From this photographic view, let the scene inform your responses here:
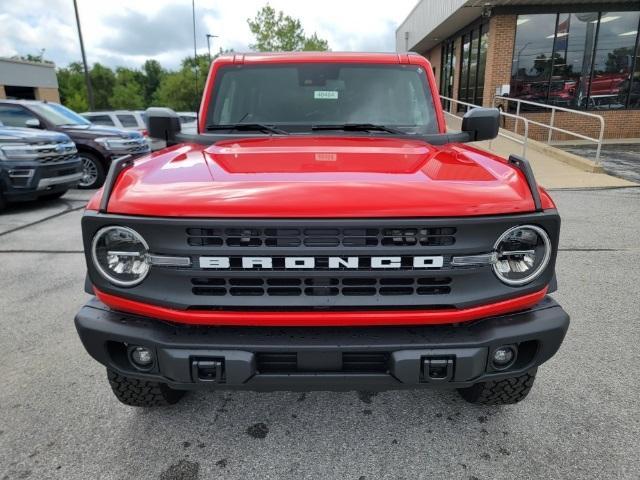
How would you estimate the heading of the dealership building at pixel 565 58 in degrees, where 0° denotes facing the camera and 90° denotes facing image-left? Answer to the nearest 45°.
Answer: approximately 45°

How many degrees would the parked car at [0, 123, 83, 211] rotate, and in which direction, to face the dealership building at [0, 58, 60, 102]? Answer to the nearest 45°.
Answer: approximately 135° to its left

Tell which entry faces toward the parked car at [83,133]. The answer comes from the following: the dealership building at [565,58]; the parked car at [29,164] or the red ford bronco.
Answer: the dealership building

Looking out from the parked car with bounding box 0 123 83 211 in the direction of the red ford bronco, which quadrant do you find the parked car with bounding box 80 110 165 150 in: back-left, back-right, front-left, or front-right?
back-left

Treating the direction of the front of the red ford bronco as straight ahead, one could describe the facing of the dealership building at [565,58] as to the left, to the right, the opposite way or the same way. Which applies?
to the right

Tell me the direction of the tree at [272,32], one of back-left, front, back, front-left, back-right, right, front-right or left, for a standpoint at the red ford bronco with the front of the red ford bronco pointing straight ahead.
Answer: back

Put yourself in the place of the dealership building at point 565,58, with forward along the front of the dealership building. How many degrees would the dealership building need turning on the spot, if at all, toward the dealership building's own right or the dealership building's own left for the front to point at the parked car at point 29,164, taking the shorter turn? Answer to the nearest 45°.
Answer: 0° — it already faces it

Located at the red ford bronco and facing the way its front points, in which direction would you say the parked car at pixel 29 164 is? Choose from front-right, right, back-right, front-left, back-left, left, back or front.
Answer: back-right

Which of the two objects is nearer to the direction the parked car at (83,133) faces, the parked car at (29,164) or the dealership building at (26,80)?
the parked car

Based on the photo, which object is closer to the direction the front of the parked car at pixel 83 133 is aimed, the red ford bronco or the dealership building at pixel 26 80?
the red ford bronco
